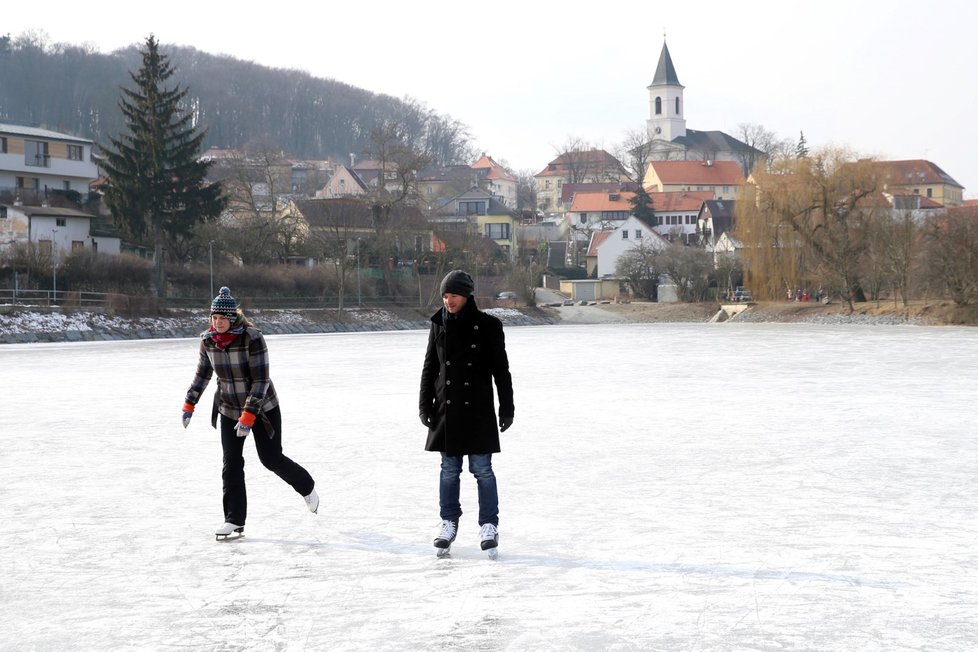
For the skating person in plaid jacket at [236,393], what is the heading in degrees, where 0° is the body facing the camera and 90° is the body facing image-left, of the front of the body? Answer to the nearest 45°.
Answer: approximately 45°

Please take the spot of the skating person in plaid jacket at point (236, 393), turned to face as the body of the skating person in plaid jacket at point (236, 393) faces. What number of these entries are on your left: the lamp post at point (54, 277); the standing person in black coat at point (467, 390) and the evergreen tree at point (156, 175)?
1

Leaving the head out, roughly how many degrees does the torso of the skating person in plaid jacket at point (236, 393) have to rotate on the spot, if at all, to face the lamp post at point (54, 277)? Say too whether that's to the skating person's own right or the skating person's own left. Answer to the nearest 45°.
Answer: approximately 135° to the skating person's own right

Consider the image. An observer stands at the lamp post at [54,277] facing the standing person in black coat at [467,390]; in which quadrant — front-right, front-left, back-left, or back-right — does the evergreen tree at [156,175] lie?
back-left

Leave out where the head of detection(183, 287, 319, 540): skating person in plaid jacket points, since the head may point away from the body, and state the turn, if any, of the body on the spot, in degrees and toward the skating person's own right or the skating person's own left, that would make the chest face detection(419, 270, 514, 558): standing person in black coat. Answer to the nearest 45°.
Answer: approximately 90° to the skating person's own left

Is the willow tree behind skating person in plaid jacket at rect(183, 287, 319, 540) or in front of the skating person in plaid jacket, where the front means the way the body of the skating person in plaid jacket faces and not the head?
behind

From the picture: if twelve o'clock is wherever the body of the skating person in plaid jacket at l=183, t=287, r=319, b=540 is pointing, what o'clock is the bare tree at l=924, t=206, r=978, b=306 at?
The bare tree is roughly at 6 o'clock from the skating person in plaid jacket.
